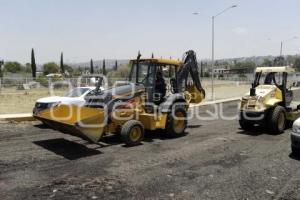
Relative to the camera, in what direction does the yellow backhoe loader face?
facing the viewer and to the left of the viewer
